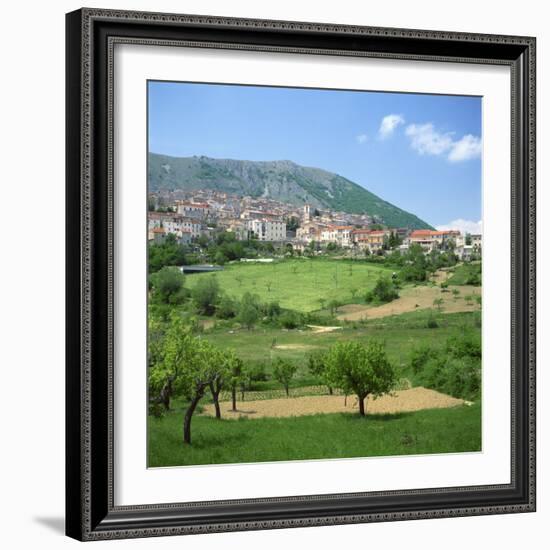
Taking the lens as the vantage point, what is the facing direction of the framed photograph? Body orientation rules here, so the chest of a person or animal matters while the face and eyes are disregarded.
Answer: facing the viewer and to the right of the viewer
